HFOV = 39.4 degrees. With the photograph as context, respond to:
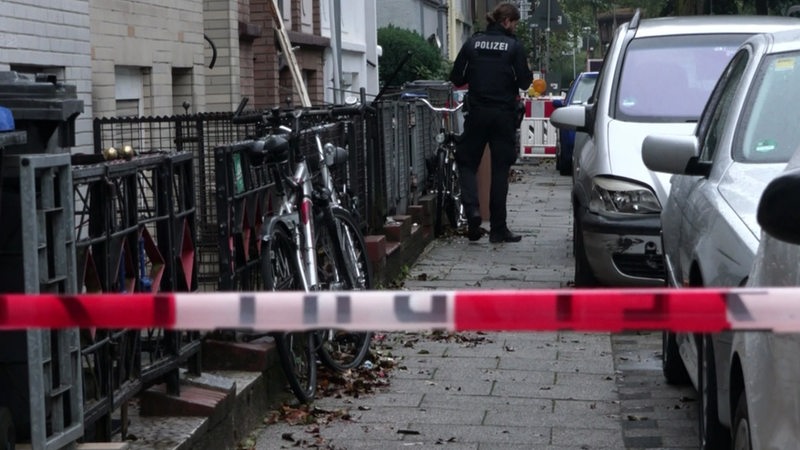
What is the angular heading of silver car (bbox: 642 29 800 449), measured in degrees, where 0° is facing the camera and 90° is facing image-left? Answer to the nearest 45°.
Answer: approximately 315°

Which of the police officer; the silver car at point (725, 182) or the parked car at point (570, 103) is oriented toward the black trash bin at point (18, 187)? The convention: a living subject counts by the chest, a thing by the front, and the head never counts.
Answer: the parked car

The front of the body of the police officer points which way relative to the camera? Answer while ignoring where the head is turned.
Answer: away from the camera

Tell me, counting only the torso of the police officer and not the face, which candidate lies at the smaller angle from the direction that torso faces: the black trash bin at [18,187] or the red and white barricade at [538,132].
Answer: the red and white barricade

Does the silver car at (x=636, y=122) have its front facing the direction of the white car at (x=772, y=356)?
yes

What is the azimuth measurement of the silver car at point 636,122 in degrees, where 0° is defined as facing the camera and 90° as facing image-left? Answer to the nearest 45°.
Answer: approximately 0°

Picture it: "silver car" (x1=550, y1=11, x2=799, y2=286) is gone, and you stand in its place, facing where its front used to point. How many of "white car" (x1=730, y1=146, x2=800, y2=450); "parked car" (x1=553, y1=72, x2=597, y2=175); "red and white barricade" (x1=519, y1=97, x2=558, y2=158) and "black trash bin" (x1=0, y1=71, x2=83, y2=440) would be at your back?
2
